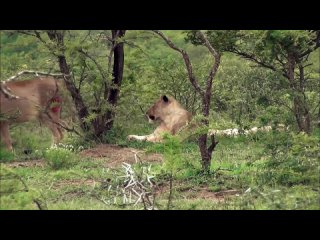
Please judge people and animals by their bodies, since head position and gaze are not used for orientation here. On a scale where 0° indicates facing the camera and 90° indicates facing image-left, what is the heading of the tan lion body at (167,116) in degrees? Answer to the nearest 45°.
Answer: approximately 90°

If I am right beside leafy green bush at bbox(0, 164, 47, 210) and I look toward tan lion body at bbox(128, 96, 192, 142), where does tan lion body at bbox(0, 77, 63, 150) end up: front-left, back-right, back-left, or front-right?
front-left

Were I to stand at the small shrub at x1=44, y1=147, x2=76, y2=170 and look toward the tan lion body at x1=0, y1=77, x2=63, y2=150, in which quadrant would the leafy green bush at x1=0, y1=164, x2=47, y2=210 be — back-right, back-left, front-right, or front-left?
back-left

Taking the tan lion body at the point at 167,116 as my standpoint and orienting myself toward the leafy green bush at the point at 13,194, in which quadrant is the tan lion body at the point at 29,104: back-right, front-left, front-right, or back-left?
front-right

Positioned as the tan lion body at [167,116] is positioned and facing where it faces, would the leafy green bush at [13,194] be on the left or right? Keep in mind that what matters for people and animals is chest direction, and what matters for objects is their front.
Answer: on its left

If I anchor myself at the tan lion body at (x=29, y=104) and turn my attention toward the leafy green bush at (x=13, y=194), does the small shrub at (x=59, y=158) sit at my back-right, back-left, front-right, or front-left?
front-left

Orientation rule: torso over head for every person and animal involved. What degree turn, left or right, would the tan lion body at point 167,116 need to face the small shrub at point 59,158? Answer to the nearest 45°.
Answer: approximately 45° to its left

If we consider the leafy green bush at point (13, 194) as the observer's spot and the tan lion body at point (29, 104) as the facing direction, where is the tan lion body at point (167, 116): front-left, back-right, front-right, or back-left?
front-right
